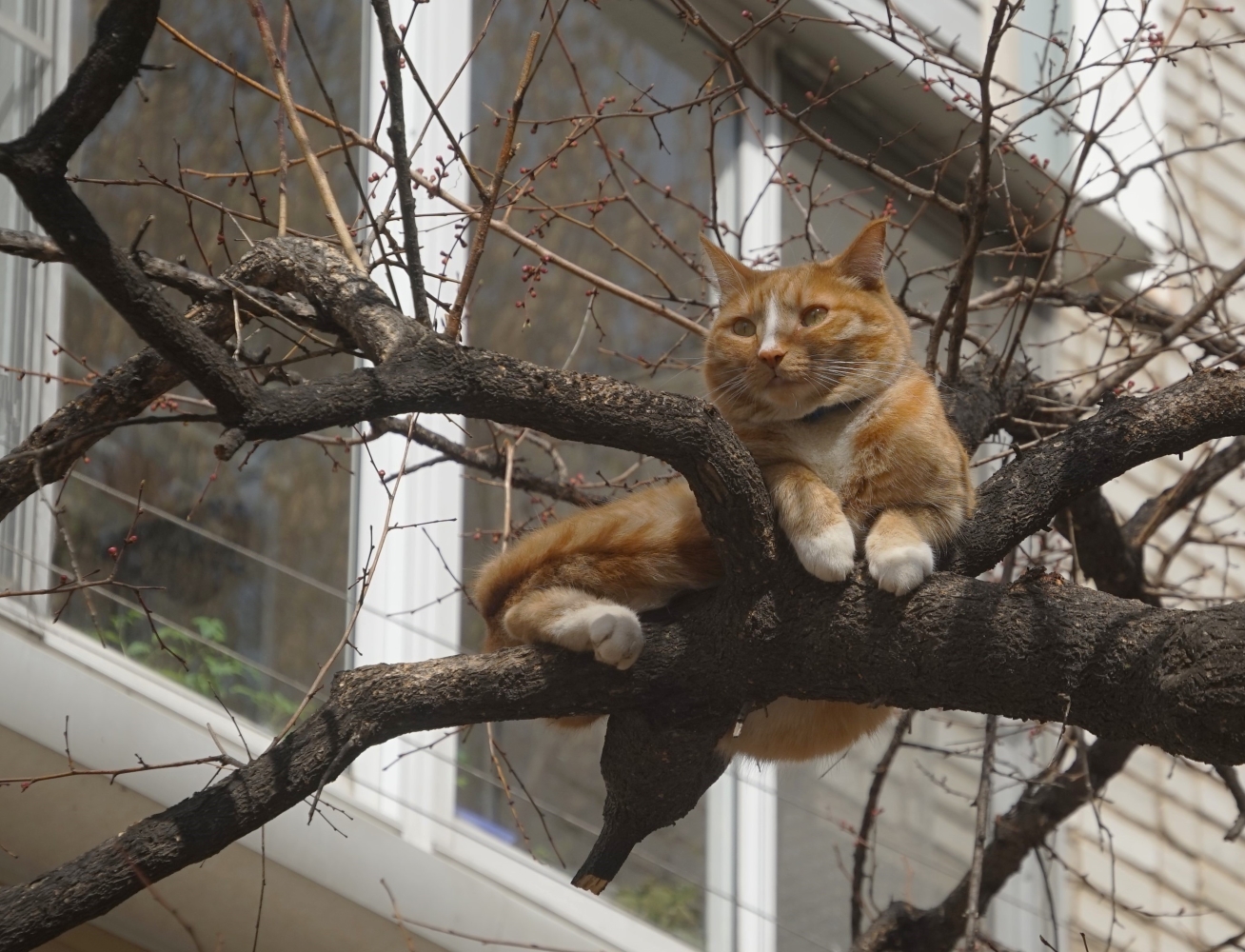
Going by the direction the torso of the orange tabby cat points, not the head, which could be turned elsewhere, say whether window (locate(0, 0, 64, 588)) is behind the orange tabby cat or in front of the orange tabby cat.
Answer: behind

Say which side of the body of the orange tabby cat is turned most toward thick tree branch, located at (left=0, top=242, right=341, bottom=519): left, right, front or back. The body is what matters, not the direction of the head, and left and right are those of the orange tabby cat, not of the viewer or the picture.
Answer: right

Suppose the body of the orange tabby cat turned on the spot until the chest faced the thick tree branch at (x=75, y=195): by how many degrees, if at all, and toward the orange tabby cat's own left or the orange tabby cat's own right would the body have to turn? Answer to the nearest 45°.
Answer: approximately 90° to the orange tabby cat's own right

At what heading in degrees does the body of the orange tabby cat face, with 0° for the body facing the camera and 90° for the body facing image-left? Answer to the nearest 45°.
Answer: approximately 315°
